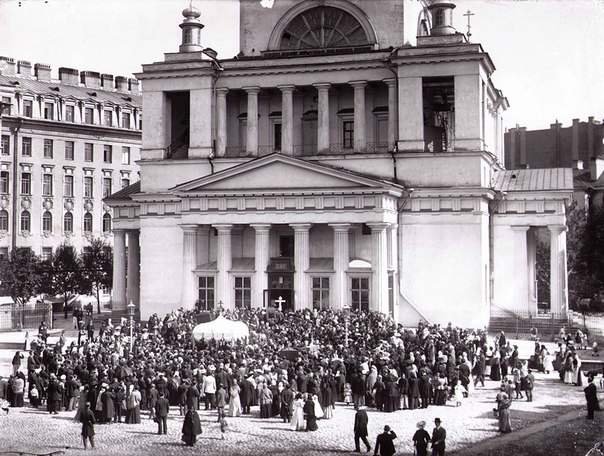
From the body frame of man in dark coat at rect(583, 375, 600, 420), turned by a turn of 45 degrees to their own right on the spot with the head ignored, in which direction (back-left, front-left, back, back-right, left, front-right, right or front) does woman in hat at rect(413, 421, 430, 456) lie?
back-left

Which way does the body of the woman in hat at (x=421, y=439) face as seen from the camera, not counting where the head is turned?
away from the camera

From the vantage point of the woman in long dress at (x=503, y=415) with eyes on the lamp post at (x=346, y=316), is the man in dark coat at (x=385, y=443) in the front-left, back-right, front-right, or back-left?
back-left

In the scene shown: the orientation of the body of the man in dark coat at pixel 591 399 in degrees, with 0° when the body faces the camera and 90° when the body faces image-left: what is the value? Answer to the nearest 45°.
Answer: approximately 135°

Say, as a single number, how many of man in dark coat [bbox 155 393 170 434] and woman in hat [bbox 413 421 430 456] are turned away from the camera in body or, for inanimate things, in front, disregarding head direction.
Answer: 2

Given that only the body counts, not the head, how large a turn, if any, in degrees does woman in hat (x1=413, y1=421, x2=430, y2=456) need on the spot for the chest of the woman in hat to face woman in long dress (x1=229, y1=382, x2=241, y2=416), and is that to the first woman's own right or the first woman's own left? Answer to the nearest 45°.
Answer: approximately 45° to the first woman's own left

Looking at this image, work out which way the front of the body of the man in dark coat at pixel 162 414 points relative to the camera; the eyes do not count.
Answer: away from the camera

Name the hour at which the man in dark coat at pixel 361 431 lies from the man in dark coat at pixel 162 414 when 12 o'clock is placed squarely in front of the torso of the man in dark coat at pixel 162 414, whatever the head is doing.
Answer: the man in dark coat at pixel 361 431 is roughly at 4 o'clock from the man in dark coat at pixel 162 414.
